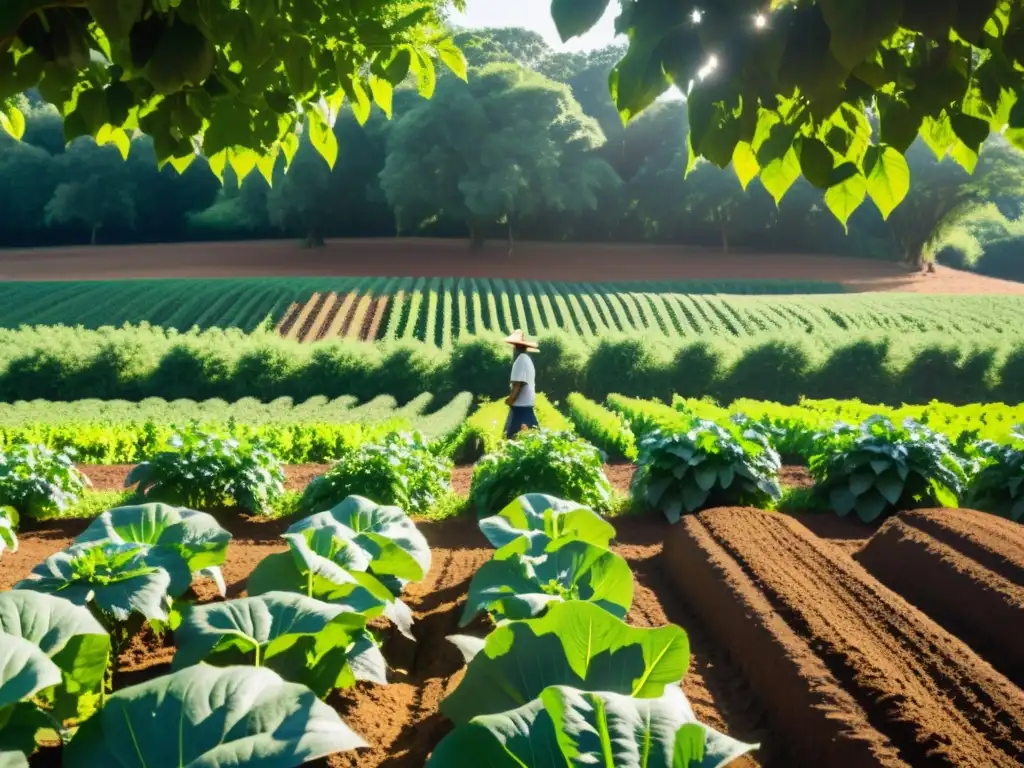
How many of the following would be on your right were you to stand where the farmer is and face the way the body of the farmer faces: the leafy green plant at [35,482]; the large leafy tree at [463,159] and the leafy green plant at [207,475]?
1

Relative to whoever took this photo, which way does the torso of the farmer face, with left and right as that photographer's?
facing to the left of the viewer

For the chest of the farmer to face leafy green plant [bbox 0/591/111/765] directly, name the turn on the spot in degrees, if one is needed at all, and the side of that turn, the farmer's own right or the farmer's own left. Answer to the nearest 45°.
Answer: approximately 90° to the farmer's own left

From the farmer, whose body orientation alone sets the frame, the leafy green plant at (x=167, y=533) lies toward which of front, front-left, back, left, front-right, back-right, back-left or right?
left

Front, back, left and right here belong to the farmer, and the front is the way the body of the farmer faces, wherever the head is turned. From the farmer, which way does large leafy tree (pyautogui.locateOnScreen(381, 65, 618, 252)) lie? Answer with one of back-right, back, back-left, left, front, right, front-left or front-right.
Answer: right

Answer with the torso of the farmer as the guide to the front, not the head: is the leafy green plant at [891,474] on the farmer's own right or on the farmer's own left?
on the farmer's own left

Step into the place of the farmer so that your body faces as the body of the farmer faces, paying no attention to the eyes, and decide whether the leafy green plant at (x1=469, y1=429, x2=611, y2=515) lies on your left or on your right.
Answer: on your left

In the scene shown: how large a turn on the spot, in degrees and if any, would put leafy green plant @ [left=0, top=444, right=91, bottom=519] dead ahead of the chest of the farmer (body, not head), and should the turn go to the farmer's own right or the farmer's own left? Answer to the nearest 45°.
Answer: approximately 45° to the farmer's own left

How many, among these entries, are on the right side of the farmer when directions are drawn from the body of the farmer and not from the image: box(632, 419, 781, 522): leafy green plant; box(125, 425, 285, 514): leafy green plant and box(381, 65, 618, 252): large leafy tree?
1
